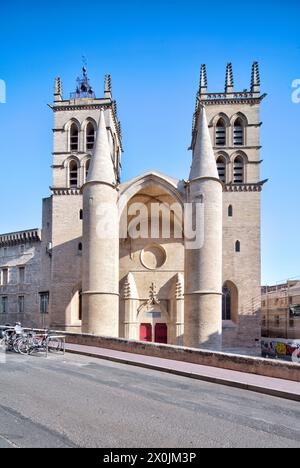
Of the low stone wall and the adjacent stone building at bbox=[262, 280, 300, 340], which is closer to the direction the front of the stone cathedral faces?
the low stone wall

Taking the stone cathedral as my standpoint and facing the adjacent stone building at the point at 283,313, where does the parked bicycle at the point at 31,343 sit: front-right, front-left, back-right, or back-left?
back-right

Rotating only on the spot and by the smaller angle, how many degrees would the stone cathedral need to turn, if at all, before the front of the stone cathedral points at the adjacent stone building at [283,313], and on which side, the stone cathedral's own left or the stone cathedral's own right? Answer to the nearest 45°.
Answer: approximately 135° to the stone cathedral's own left

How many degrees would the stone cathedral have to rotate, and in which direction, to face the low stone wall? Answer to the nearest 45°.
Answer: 0° — it already faces it
